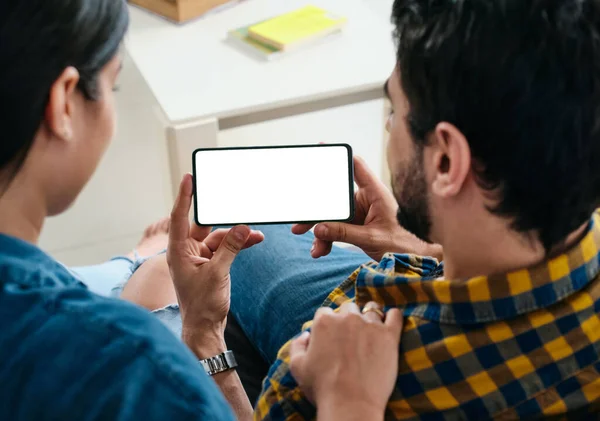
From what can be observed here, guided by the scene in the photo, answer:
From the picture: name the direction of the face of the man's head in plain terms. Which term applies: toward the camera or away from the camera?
away from the camera

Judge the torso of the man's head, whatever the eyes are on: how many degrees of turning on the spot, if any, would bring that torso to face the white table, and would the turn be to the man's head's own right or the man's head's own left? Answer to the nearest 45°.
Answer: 0° — they already face it

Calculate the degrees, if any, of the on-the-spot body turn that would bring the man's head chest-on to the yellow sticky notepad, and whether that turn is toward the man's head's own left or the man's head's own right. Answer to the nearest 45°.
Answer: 0° — they already face it

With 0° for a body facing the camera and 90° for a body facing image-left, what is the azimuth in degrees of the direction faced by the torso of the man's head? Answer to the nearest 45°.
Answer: approximately 135°
